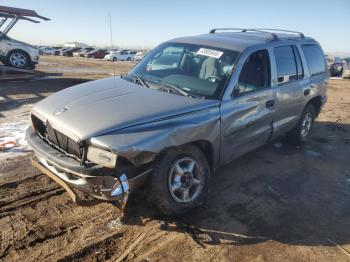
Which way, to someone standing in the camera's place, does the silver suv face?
facing the viewer and to the left of the viewer

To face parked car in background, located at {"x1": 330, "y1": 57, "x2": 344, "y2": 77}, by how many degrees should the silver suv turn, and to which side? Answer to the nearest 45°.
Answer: approximately 180°
